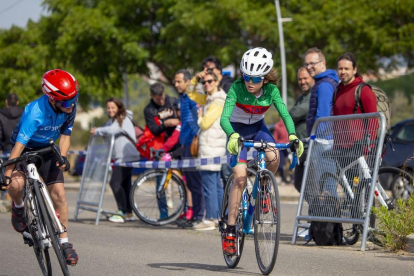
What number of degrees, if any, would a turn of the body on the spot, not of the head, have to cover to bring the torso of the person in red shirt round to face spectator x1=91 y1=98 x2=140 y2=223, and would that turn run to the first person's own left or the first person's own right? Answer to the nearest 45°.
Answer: approximately 90° to the first person's own right

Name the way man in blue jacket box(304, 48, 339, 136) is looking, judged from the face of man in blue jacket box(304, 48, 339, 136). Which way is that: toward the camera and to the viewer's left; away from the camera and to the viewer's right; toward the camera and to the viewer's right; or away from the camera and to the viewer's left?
toward the camera and to the viewer's left

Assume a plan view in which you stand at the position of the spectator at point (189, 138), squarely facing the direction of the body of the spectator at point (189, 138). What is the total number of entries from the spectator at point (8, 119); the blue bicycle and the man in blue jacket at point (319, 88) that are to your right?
1

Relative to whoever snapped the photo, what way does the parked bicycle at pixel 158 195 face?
facing to the left of the viewer

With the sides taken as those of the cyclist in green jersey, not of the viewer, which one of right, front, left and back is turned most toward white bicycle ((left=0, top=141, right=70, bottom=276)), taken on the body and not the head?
right

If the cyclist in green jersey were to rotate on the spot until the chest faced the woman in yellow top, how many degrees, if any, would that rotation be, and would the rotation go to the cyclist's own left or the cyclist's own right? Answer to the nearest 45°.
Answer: approximately 180°

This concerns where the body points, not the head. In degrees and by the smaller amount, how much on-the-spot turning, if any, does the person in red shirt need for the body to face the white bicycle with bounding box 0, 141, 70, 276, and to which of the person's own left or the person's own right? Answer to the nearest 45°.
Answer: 0° — they already face it

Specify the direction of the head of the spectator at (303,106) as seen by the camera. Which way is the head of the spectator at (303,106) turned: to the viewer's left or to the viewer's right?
to the viewer's left
